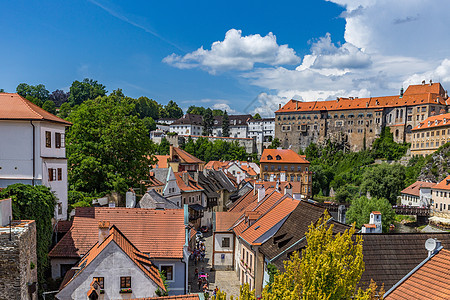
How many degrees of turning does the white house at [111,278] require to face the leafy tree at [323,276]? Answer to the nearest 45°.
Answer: approximately 45° to its left

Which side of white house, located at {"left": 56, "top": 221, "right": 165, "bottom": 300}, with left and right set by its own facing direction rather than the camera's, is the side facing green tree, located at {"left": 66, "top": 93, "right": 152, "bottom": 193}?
back

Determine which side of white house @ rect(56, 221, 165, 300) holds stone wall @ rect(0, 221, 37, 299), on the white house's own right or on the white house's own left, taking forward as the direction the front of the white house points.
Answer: on the white house's own right

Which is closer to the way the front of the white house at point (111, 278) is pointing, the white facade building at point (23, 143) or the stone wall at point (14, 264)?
the stone wall

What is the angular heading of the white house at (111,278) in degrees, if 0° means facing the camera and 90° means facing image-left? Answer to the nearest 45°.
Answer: approximately 0°

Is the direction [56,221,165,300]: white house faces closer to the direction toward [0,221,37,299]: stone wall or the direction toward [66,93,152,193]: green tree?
the stone wall

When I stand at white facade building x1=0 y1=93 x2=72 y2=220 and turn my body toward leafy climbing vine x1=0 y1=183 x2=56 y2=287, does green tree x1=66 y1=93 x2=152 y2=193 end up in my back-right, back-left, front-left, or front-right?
back-left

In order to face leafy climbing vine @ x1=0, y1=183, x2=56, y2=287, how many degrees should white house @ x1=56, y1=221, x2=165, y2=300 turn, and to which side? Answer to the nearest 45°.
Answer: approximately 135° to its right

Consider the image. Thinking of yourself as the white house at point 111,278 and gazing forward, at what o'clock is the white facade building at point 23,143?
The white facade building is roughly at 5 o'clock from the white house.

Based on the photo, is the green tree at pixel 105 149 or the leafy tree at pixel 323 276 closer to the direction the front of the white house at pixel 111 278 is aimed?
the leafy tree
